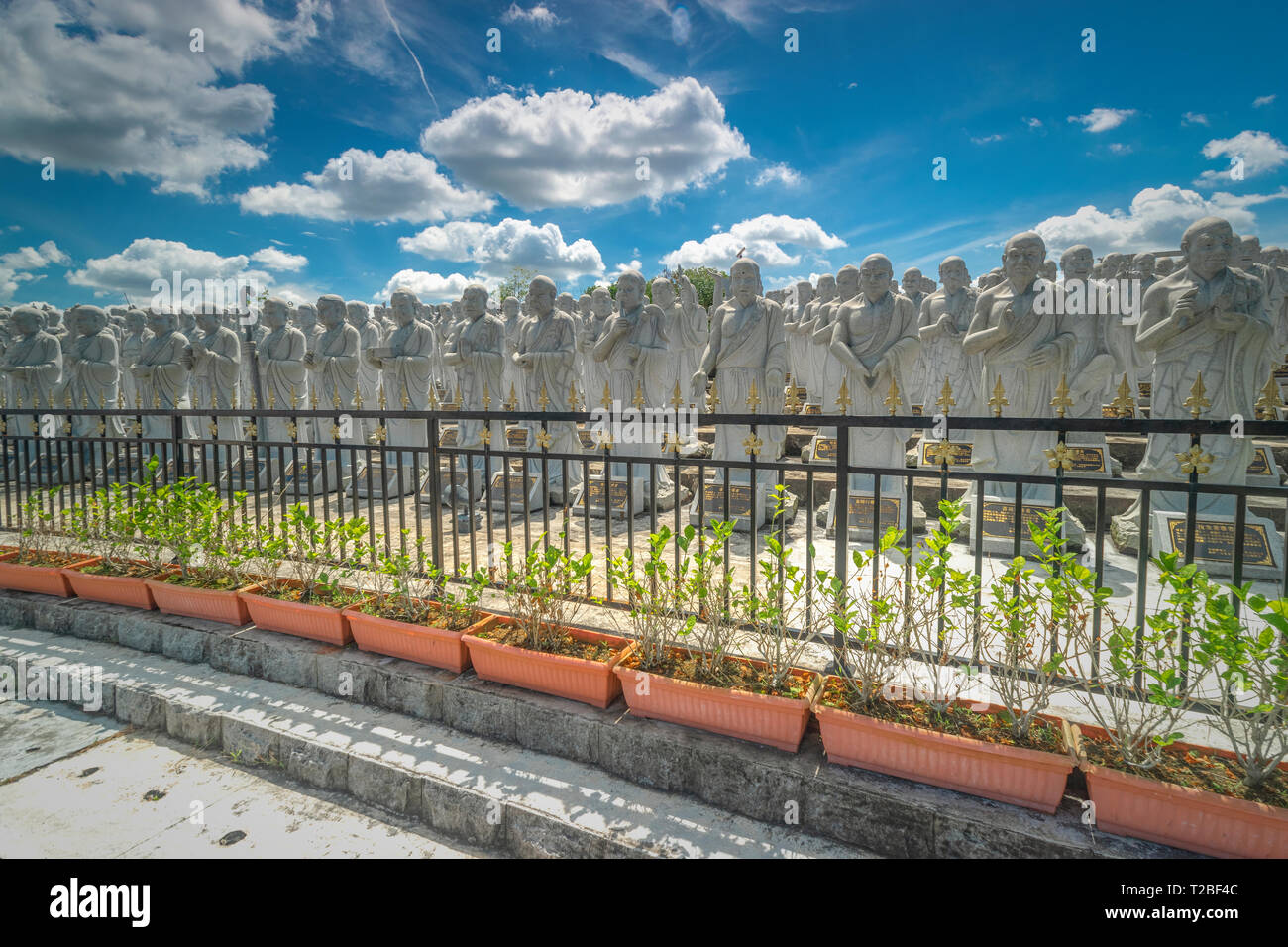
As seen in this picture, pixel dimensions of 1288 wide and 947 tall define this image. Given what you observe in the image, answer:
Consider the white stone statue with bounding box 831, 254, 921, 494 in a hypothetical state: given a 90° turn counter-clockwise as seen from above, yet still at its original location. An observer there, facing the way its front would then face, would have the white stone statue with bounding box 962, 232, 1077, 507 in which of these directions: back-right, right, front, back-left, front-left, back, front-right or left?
front

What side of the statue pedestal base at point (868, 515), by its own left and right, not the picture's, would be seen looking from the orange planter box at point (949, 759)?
front

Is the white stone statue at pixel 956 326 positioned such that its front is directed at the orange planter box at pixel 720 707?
yes

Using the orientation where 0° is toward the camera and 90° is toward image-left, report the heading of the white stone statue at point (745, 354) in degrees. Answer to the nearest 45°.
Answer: approximately 0°

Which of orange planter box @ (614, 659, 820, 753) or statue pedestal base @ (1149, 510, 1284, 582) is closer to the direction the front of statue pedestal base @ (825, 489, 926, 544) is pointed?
the orange planter box

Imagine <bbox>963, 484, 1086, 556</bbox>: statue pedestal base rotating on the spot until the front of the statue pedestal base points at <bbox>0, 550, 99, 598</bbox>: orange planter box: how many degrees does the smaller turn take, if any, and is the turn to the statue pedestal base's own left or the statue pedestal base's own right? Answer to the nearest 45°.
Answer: approximately 45° to the statue pedestal base's own right

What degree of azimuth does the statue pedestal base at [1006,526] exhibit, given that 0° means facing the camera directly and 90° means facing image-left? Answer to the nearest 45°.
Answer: approximately 0°

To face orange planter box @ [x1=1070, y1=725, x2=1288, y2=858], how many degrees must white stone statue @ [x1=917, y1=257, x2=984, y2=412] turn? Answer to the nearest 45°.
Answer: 0° — it already faces it
